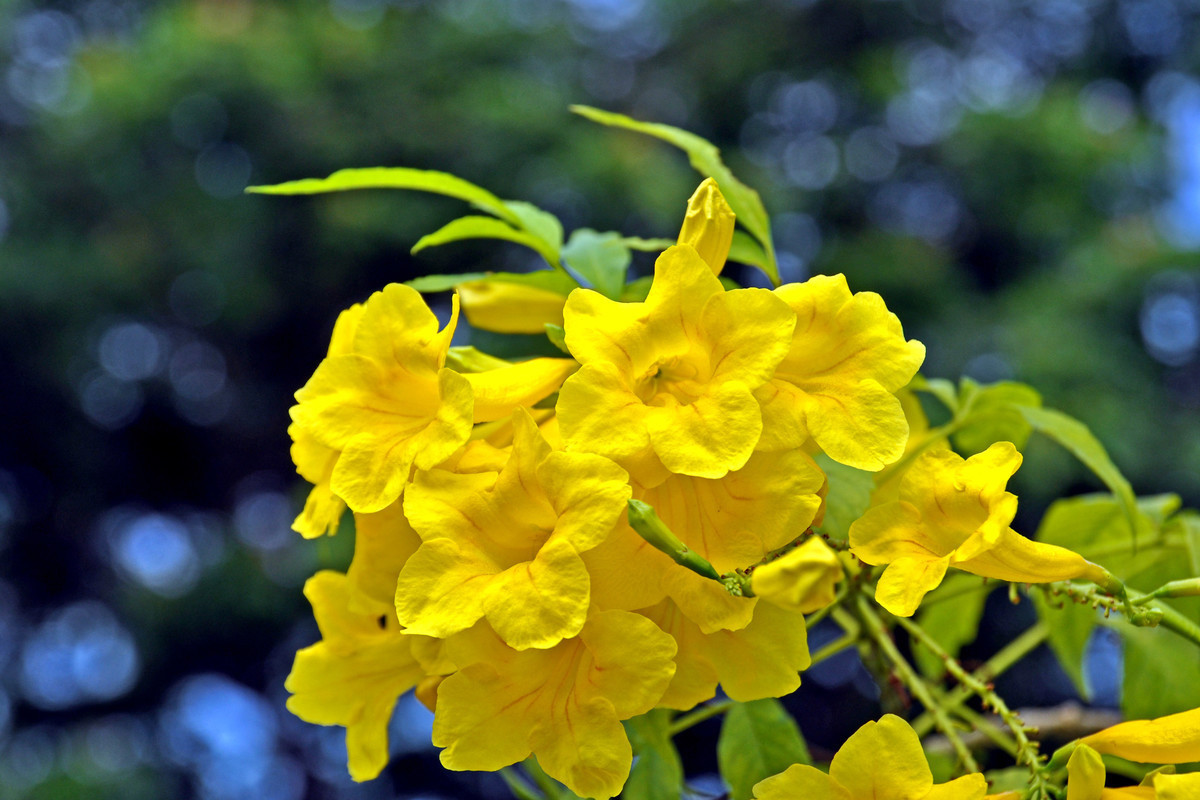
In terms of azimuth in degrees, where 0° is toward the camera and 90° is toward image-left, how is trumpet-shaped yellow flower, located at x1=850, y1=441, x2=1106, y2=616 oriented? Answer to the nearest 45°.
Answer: approximately 45°

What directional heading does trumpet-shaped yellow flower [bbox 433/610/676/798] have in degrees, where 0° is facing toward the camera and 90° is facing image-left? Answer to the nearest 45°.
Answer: approximately 0°

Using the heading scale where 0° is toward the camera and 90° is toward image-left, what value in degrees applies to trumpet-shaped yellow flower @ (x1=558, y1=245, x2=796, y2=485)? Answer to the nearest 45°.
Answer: approximately 0°
